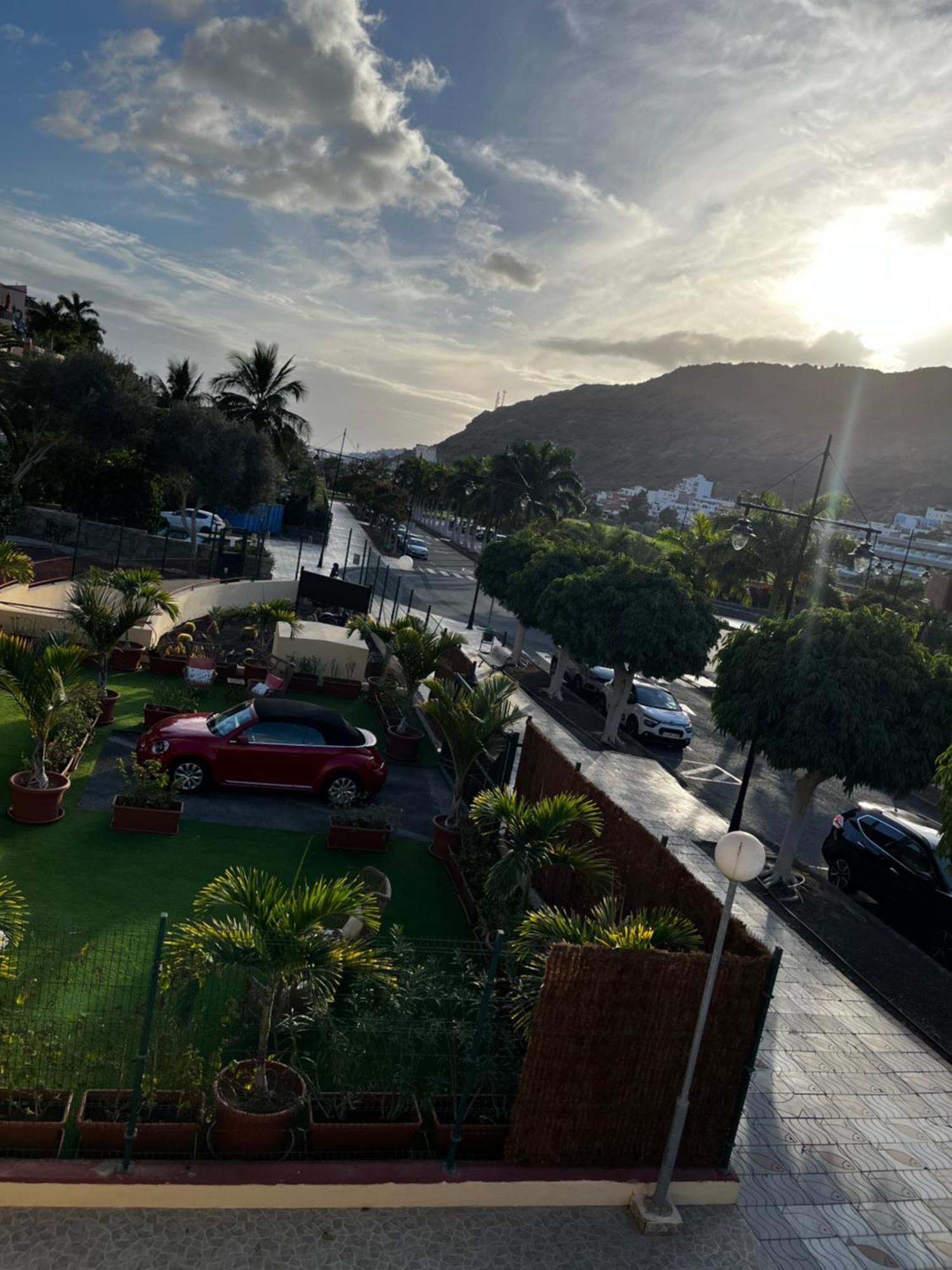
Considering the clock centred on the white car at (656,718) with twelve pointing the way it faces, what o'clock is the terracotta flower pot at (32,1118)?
The terracotta flower pot is roughly at 2 o'clock from the white car.

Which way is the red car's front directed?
to the viewer's left

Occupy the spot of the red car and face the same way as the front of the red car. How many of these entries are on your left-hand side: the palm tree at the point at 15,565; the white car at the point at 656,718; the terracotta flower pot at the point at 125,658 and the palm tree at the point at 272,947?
1

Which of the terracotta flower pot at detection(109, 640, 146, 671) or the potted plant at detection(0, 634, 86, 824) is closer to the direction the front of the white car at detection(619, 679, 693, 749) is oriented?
the potted plant

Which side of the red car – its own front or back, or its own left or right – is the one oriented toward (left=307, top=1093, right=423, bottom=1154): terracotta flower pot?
left

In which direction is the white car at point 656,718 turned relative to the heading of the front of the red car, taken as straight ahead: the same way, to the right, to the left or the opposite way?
to the left

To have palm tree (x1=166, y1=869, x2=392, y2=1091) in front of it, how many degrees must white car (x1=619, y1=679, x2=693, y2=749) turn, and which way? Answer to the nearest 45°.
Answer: approximately 45° to its right
